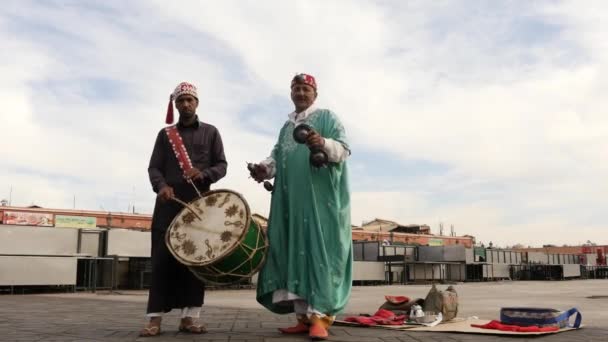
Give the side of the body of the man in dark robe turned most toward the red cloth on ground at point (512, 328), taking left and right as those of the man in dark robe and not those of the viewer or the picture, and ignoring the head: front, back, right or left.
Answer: left

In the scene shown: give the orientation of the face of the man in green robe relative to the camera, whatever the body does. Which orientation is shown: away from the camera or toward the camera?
toward the camera

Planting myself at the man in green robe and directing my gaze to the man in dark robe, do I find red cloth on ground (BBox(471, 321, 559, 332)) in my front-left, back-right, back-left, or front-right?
back-right

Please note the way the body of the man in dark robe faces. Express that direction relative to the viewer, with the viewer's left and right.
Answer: facing the viewer

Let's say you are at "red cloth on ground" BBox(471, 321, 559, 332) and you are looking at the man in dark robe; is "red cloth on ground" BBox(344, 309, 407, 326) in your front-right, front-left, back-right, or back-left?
front-right
